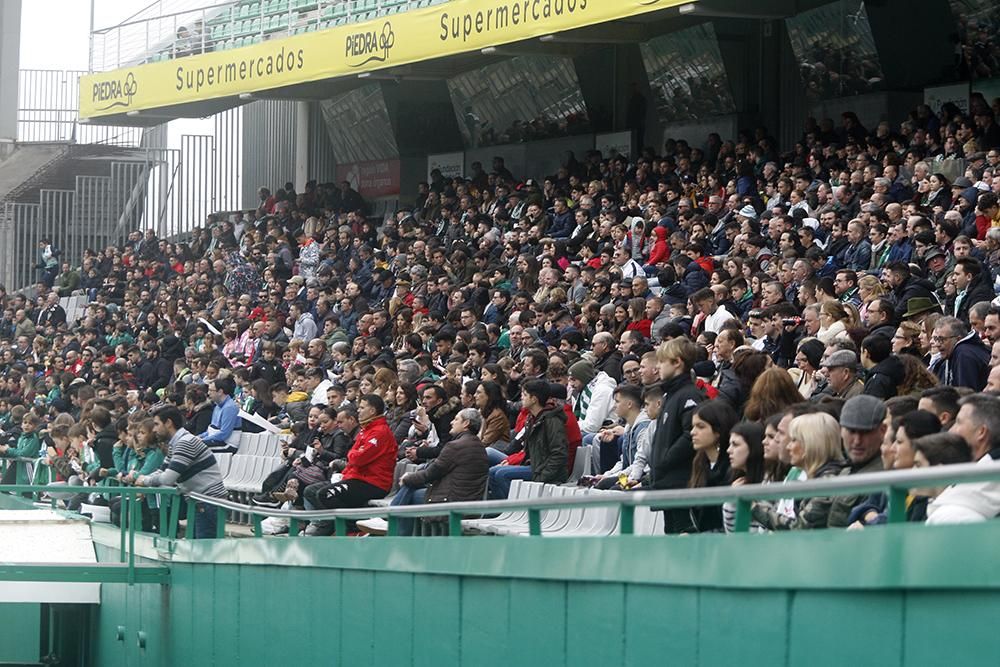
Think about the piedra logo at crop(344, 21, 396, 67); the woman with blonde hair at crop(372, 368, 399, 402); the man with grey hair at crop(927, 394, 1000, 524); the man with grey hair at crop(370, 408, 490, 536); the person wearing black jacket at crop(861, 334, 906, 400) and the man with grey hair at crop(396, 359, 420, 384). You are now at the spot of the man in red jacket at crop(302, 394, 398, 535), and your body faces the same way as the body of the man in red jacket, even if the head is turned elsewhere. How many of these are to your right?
3

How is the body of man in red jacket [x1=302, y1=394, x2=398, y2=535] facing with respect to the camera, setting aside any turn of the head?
to the viewer's left

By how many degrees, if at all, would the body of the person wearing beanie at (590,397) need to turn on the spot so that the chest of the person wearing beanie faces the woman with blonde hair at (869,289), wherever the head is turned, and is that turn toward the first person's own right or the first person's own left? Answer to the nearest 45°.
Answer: approximately 180°

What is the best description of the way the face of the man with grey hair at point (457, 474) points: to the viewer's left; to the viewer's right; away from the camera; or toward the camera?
to the viewer's left

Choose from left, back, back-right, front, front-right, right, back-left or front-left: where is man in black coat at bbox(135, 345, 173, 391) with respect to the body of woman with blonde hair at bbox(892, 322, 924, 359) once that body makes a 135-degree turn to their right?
left

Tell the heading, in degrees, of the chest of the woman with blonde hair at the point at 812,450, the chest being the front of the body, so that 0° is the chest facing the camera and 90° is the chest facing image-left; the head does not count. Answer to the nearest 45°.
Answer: approximately 90°

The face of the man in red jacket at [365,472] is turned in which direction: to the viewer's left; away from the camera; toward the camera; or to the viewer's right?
to the viewer's left

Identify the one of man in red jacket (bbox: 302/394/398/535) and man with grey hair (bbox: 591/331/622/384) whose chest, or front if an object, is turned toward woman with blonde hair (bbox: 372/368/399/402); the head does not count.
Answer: the man with grey hair

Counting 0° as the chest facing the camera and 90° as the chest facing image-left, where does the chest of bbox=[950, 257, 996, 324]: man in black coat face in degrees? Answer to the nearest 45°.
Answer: approximately 90°

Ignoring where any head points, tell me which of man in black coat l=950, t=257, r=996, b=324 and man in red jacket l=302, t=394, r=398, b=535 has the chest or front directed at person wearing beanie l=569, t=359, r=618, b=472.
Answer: the man in black coat

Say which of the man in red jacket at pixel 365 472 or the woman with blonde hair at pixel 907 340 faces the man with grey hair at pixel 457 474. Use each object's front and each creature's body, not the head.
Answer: the woman with blonde hair

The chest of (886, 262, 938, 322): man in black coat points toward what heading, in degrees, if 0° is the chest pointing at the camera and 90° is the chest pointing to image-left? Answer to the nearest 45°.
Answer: approximately 90°

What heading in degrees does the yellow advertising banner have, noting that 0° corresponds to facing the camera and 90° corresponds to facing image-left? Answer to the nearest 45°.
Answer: approximately 45°
